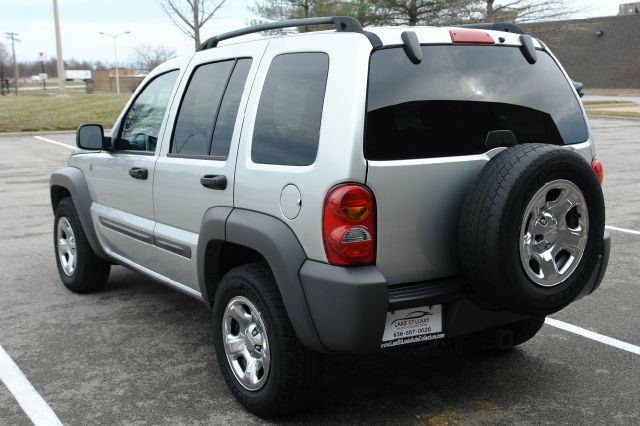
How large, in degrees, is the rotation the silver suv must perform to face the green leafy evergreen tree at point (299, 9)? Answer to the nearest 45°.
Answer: approximately 45° to its right

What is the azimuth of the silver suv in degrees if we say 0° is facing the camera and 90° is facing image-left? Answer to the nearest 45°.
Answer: approximately 135°

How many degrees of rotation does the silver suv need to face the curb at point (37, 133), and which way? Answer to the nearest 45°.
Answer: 0° — it already faces it
